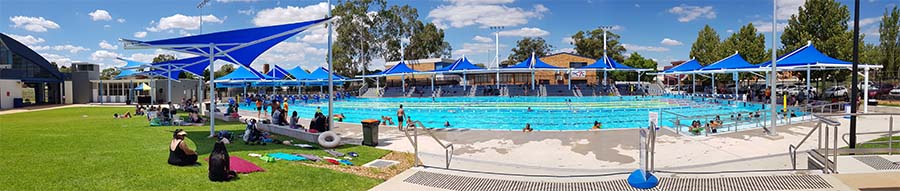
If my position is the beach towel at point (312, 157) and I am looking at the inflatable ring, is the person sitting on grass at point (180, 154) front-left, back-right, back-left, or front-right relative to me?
back-left

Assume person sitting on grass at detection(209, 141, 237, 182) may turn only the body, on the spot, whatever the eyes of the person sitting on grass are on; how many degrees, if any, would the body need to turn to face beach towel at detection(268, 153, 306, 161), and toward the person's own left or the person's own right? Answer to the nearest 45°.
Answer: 0° — they already face it

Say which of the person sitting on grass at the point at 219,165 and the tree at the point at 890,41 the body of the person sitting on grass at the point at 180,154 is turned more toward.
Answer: the tree

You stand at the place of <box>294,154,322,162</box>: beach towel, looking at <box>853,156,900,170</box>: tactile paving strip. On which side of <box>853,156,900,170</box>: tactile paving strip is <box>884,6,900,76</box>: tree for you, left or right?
left

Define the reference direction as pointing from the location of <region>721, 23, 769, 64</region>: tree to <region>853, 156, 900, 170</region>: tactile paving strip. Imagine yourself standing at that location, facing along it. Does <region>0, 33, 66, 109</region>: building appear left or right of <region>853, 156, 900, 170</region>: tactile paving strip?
right

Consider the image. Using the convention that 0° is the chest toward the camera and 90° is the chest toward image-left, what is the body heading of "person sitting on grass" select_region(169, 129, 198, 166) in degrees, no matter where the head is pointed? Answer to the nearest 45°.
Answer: approximately 225°

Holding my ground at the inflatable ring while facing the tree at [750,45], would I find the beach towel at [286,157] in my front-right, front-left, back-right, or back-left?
back-right
